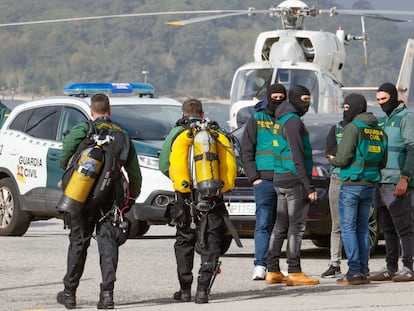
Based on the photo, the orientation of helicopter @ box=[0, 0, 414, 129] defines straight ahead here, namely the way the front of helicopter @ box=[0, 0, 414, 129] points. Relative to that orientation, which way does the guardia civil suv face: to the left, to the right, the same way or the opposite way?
to the left

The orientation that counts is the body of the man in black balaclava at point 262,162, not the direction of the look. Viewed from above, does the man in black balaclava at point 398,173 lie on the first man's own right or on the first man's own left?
on the first man's own left

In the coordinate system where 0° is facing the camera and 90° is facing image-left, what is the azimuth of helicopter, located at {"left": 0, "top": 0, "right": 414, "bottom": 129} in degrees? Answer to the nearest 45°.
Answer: approximately 45°

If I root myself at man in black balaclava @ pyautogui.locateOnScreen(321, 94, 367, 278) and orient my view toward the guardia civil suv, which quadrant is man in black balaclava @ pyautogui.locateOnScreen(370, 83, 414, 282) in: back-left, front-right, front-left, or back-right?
back-right

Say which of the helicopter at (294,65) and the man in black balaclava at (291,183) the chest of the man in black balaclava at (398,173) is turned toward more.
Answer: the man in black balaclava
